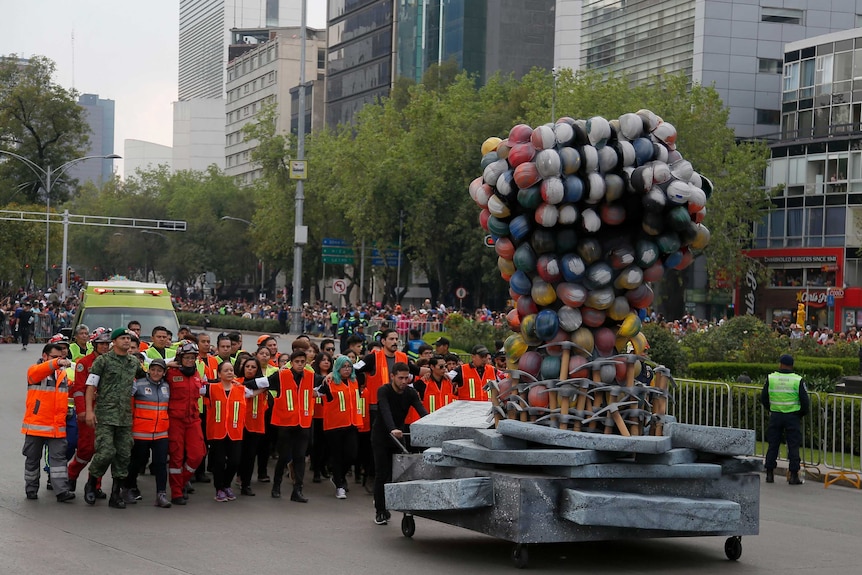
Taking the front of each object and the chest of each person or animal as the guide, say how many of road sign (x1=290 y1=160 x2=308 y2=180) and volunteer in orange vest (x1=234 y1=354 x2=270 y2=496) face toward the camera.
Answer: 2

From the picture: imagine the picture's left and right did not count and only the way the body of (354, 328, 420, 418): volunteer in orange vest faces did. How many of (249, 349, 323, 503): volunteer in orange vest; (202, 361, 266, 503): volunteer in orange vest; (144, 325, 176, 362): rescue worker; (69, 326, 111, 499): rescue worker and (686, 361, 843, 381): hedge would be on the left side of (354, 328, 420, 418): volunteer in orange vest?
1

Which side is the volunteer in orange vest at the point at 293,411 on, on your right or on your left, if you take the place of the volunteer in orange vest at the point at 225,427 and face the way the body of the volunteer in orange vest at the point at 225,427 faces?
on your left

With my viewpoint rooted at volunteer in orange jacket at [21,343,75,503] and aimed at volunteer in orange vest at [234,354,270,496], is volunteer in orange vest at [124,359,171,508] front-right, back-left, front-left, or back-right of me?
front-right

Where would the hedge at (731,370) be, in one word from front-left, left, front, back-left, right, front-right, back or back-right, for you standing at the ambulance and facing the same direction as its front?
left

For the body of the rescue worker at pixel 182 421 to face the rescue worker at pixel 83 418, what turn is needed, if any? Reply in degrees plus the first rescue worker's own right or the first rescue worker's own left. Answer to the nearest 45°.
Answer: approximately 135° to the first rescue worker's own right

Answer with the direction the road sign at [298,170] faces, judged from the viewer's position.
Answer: facing the viewer

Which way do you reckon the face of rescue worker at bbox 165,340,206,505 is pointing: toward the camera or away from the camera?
toward the camera

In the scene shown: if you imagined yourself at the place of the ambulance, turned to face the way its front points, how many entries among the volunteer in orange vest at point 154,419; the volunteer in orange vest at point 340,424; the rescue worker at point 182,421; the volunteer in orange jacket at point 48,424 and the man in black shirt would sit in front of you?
5

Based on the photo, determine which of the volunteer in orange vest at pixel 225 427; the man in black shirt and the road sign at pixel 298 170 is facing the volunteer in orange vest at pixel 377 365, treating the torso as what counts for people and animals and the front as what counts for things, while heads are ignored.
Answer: the road sign

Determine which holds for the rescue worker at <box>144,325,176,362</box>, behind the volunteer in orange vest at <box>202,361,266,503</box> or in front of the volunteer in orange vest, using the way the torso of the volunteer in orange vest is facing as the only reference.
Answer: behind

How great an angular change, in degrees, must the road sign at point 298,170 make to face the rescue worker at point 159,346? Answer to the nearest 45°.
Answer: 0° — it already faces them
